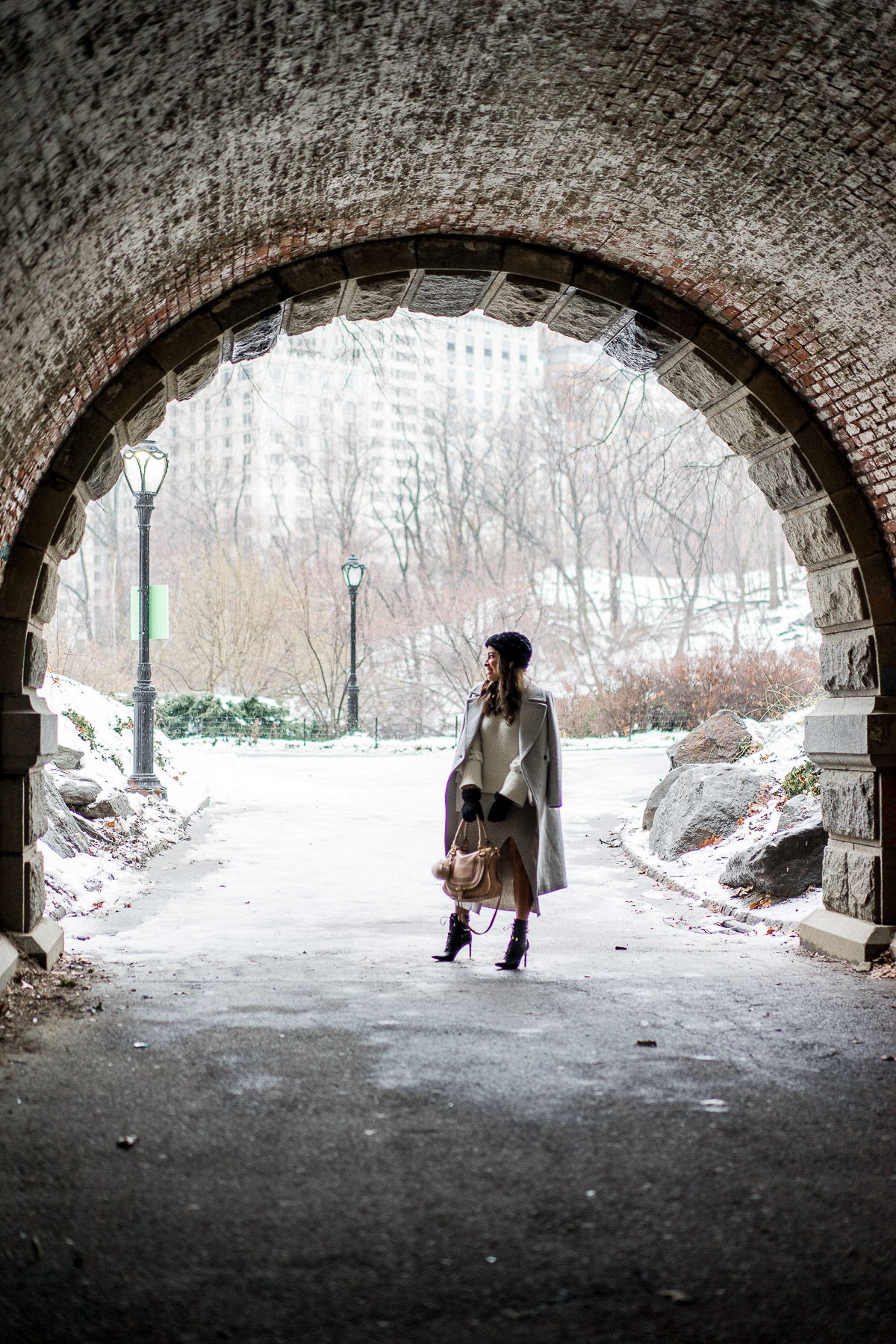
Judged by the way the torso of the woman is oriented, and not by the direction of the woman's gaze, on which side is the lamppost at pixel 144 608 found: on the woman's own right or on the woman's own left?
on the woman's own right

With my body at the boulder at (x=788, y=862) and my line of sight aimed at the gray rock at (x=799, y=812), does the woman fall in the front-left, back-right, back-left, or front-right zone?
back-left

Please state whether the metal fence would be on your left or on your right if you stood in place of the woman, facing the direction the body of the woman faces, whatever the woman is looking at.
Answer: on your right

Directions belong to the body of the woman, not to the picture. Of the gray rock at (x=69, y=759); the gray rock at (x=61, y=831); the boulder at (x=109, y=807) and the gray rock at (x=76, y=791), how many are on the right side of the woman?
4

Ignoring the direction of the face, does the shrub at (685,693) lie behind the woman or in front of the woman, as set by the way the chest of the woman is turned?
behind

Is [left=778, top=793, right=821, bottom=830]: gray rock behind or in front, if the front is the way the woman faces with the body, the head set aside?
behind

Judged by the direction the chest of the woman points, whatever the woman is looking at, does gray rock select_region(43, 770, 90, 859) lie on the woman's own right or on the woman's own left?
on the woman's own right

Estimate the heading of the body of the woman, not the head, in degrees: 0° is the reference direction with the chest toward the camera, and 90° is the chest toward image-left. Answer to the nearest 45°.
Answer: approximately 45°

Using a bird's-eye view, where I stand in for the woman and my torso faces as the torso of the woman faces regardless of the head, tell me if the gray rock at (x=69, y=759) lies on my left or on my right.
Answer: on my right

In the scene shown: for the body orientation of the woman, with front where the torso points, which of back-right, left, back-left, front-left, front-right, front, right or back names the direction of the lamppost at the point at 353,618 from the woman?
back-right

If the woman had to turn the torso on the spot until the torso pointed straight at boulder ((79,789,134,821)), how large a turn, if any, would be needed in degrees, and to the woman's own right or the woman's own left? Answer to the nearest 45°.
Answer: approximately 90° to the woman's own right

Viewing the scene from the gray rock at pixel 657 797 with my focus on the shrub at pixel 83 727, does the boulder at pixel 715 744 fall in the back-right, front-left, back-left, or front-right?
back-right

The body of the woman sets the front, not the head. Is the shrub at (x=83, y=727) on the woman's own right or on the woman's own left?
on the woman's own right

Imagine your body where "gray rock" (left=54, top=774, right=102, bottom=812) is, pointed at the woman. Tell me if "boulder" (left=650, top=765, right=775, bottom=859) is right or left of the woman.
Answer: left
